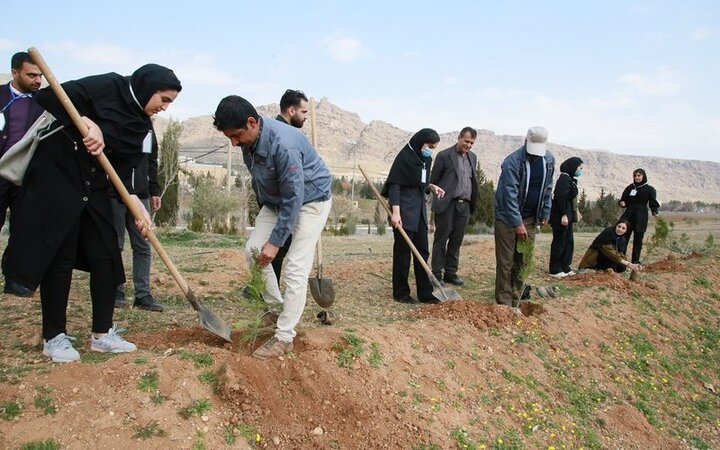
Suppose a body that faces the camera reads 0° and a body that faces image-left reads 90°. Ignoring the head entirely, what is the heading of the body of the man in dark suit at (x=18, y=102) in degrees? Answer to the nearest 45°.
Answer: approximately 315°

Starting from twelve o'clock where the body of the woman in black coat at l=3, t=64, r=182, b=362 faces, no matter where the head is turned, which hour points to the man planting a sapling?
The man planting a sapling is roughly at 11 o'clock from the woman in black coat.

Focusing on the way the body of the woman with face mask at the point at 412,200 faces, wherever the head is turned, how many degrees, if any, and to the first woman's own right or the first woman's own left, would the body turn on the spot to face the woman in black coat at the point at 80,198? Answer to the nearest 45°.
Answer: approximately 90° to the first woman's own right

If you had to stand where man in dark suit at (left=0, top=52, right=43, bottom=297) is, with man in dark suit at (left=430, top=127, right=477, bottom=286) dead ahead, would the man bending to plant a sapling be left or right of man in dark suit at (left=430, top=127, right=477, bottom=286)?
right

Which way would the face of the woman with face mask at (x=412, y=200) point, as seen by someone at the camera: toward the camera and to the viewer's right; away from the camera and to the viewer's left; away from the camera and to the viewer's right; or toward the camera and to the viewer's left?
toward the camera and to the viewer's right

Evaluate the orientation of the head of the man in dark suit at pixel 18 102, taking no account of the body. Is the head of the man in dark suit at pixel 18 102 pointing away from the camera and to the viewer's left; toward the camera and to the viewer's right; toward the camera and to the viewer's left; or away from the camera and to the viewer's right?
toward the camera and to the viewer's right

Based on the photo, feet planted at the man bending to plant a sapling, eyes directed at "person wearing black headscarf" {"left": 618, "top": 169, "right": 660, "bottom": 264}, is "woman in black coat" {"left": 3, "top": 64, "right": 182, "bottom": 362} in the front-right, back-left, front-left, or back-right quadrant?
back-left

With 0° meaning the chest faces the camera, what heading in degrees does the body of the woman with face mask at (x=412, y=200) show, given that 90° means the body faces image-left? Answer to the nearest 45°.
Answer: approximately 315°
